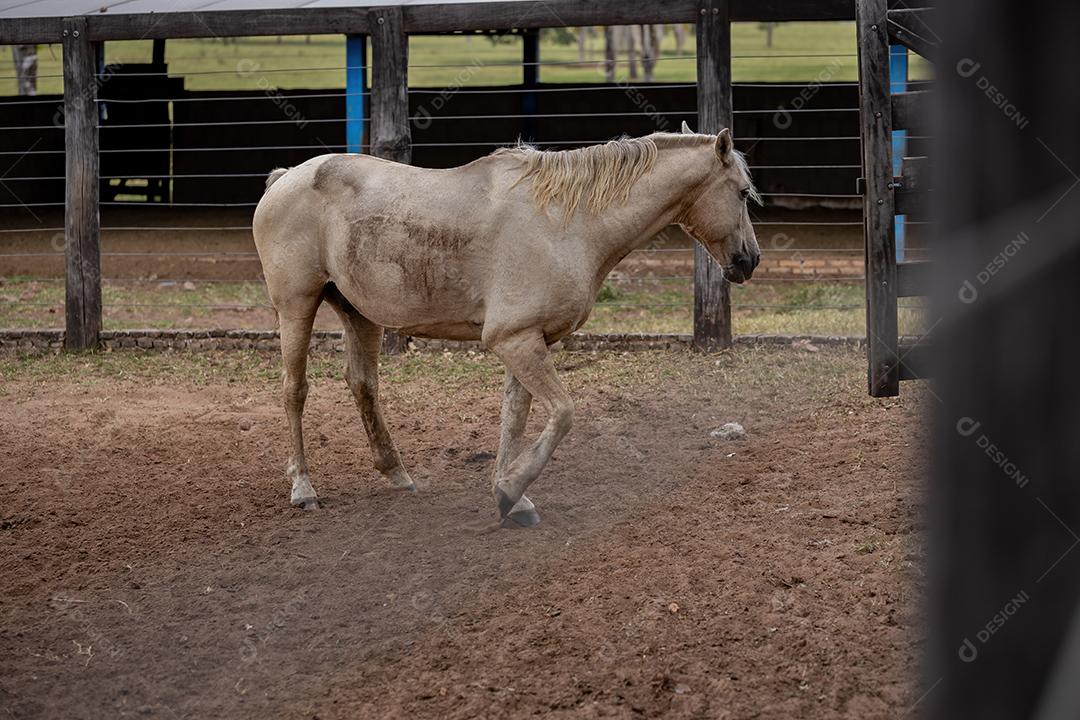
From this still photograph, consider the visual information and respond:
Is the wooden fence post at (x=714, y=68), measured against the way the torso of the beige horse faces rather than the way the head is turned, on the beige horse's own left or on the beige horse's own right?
on the beige horse's own left

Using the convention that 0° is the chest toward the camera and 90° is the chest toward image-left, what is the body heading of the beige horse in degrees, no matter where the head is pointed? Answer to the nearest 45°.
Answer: approximately 270°

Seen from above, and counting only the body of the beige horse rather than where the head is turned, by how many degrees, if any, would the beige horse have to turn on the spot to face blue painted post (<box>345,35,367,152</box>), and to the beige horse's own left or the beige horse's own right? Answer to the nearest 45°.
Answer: approximately 90° to the beige horse's own left

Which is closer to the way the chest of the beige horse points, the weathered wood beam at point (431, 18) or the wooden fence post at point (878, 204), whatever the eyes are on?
the wooden fence post

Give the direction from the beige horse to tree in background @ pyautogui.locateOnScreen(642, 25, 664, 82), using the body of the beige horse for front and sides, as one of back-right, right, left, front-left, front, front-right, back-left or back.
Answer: left

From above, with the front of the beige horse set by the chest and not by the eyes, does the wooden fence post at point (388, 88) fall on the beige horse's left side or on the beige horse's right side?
on the beige horse's left side

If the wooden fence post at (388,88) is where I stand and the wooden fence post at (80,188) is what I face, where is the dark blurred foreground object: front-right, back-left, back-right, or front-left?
back-left

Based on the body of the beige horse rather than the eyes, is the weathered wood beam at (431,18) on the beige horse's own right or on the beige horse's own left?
on the beige horse's own left

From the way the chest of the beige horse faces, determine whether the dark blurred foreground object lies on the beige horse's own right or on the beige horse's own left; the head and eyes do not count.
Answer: on the beige horse's own right
